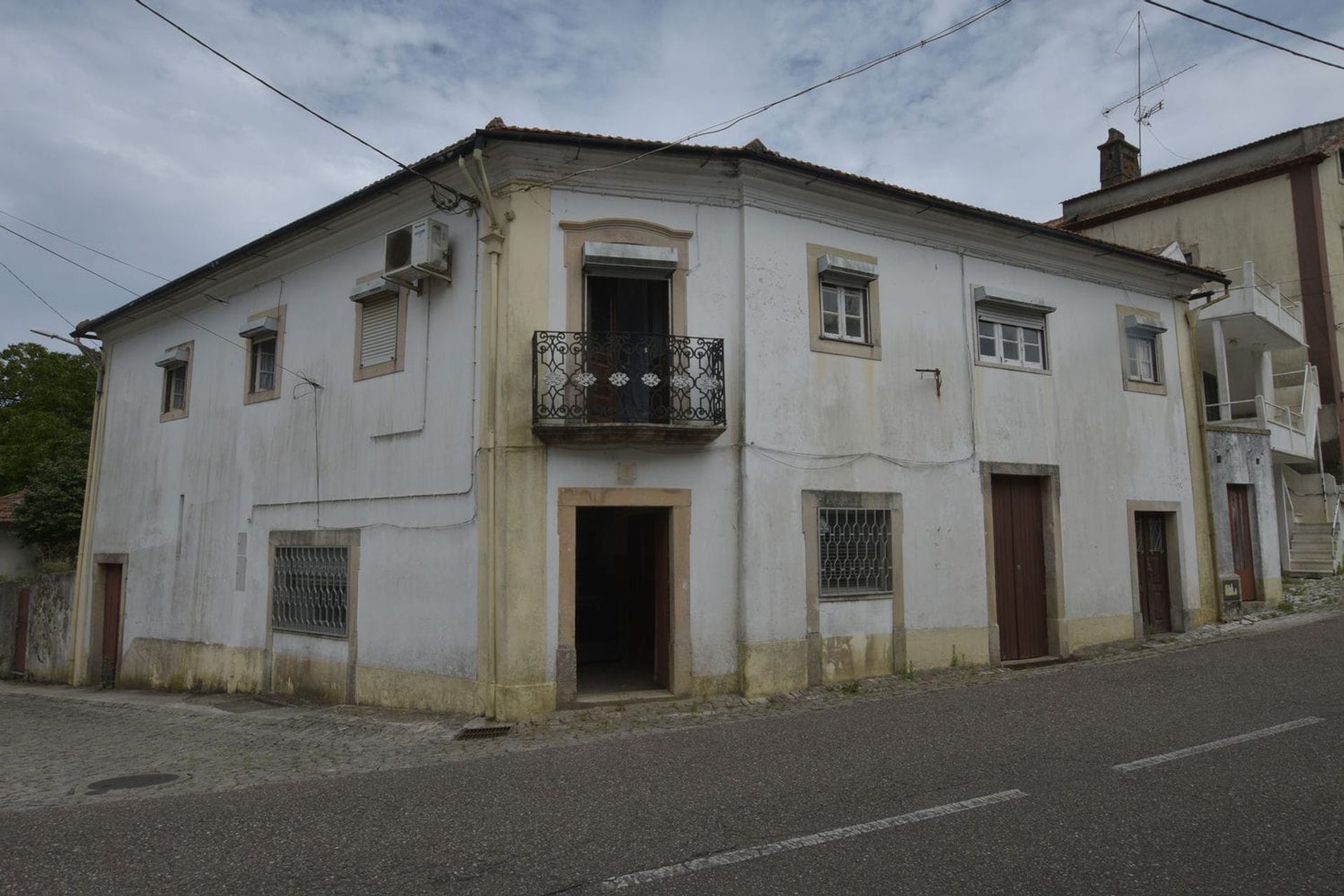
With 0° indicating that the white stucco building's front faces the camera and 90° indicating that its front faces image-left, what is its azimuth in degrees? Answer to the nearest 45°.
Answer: approximately 0°

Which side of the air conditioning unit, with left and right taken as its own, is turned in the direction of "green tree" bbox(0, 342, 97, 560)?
right

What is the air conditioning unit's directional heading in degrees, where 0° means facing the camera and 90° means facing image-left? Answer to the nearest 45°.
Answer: approximately 45°

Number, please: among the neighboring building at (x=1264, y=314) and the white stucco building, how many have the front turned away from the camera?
0

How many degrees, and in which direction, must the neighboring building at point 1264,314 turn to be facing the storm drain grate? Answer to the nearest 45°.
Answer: approximately 90° to its right

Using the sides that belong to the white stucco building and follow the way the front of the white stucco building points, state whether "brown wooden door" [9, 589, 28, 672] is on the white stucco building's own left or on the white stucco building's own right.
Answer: on the white stucco building's own right
